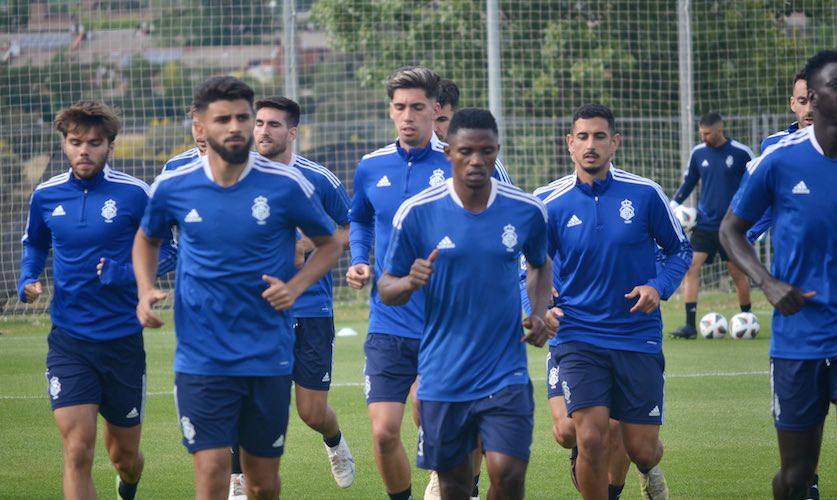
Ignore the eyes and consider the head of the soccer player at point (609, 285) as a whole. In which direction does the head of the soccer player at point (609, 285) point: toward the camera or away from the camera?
toward the camera

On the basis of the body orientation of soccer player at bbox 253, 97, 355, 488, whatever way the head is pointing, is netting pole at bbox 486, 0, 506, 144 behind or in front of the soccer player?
behind

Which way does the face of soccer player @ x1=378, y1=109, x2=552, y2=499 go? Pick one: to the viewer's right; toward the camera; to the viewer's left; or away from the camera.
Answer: toward the camera

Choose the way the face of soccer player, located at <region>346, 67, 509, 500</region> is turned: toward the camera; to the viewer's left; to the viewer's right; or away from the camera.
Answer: toward the camera

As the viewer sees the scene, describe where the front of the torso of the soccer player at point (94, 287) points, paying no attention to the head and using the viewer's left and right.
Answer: facing the viewer

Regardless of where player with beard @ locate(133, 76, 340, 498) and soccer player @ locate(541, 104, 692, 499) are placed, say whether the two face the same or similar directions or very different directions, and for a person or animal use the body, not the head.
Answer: same or similar directions

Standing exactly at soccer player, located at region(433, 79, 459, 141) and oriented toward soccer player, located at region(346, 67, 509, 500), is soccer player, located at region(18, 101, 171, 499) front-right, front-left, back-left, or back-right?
front-right

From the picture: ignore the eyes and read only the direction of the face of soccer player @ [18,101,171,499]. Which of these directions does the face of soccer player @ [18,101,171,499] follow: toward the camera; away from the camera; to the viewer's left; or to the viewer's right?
toward the camera

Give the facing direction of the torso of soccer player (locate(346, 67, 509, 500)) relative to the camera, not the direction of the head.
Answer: toward the camera

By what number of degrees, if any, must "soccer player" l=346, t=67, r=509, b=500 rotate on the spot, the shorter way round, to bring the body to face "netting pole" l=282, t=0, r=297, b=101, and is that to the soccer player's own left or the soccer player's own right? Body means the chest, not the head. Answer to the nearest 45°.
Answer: approximately 180°

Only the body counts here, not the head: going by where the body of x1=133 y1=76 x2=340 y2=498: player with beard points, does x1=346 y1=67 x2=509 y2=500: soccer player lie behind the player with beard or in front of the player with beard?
behind

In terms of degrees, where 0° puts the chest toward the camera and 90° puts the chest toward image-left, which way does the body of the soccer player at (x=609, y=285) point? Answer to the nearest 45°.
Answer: approximately 0°

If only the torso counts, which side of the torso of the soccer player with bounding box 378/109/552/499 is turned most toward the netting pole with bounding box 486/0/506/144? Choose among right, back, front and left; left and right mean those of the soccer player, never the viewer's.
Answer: back

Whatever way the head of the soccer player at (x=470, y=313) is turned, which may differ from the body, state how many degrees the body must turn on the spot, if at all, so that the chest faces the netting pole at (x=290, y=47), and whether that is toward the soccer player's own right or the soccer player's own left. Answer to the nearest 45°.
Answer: approximately 180°

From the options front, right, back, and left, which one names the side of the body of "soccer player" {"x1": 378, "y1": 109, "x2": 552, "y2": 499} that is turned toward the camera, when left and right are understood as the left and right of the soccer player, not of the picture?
front
